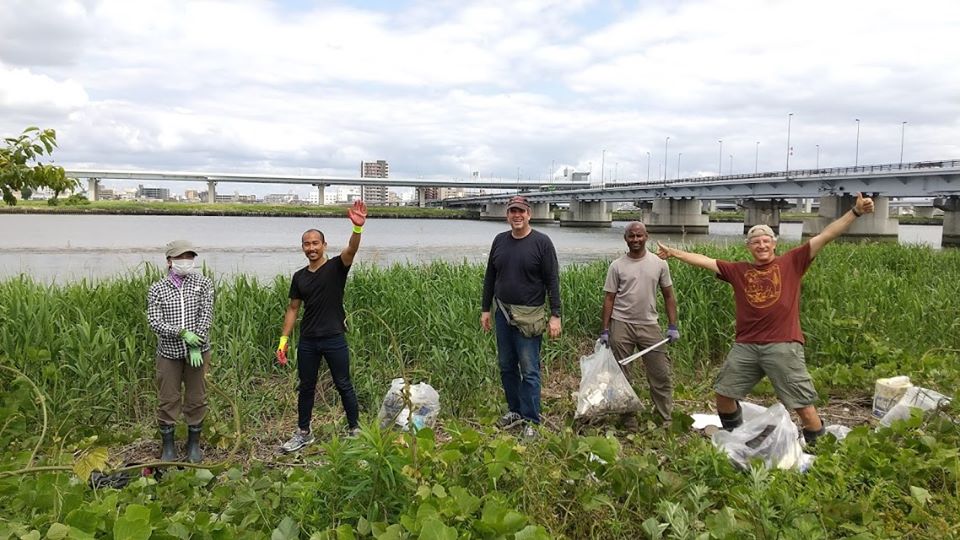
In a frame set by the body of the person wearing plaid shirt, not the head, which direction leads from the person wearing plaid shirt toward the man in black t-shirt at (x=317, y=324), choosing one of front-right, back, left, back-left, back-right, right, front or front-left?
left

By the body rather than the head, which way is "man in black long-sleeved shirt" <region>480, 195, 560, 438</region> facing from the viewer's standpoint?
toward the camera

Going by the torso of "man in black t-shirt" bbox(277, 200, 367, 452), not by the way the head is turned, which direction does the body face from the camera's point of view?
toward the camera

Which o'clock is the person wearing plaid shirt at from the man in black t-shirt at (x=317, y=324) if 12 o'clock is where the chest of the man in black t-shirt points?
The person wearing plaid shirt is roughly at 3 o'clock from the man in black t-shirt.

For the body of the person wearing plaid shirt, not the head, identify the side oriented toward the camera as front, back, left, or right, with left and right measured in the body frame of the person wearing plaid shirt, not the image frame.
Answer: front

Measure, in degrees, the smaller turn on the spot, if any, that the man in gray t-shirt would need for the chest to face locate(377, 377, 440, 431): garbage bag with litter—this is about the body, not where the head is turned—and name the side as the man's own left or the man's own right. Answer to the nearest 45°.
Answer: approximately 45° to the man's own right

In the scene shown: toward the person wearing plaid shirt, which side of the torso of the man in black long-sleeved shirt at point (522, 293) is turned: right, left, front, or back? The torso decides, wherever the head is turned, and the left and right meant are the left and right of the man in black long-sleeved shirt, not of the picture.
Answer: right

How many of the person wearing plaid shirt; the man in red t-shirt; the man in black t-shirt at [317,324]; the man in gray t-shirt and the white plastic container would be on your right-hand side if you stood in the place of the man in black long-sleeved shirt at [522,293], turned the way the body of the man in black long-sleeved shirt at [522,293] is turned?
2

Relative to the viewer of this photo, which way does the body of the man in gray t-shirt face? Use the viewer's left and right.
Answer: facing the viewer
